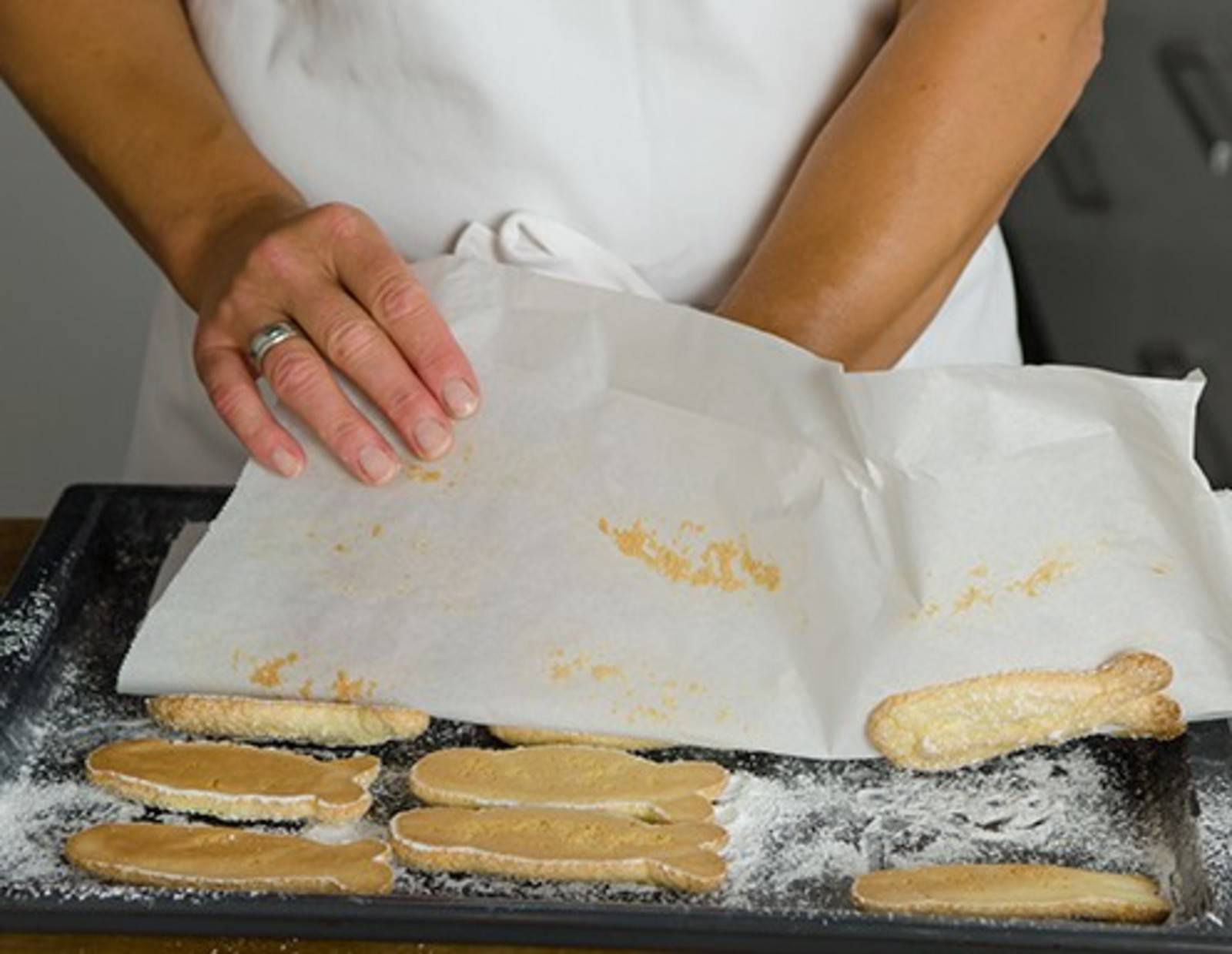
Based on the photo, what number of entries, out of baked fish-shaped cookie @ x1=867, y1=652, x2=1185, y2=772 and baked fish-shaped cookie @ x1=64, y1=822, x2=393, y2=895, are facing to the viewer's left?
2

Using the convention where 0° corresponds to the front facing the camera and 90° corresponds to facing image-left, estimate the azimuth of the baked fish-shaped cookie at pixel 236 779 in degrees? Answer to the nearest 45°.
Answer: approximately 90°

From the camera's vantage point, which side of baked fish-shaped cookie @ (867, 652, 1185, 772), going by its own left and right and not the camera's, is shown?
left

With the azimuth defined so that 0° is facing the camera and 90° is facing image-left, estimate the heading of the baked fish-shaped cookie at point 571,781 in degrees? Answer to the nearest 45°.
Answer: approximately 90°

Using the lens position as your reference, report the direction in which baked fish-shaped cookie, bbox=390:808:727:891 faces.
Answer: facing to the left of the viewer
